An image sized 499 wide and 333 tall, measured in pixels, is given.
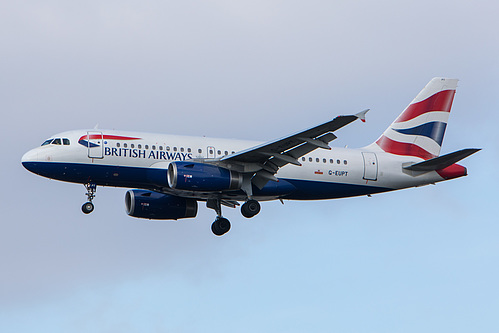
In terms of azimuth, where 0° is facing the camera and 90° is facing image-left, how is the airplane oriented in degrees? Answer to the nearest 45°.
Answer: approximately 90°
